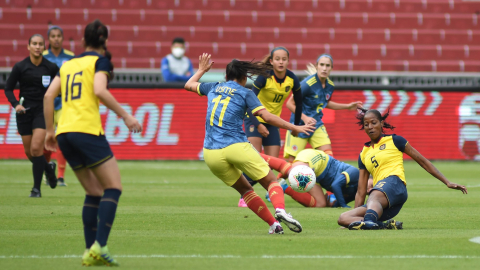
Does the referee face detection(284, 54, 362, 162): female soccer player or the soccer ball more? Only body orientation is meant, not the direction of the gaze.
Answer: the soccer ball

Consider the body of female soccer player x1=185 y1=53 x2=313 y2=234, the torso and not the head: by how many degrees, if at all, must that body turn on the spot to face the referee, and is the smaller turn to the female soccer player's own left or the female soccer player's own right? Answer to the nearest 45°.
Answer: approximately 90° to the female soccer player's own left

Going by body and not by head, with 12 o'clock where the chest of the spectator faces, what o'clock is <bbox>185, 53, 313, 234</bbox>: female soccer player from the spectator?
The female soccer player is roughly at 12 o'clock from the spectator.

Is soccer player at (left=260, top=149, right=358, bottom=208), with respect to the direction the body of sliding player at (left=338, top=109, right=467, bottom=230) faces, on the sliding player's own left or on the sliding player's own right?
on the sliding player's own right

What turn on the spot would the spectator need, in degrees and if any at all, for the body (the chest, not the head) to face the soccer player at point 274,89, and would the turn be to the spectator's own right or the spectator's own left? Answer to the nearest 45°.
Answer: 0° — they already face them

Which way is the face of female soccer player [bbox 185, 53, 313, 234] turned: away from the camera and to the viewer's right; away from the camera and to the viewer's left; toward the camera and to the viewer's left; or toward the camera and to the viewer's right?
away from the camera and to the viewer's right

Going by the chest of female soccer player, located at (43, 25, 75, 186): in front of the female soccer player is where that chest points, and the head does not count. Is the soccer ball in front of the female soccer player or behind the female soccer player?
in front

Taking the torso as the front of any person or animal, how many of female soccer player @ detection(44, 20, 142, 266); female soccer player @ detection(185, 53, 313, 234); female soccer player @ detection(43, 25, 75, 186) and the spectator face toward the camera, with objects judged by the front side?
2

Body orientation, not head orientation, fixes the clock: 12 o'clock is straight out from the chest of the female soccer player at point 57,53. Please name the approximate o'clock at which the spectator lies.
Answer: The spectator is roughly at 7 o'clock from the female soccer player.

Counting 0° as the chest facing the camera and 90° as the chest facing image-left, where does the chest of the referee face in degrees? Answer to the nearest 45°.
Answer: approximately 0°
